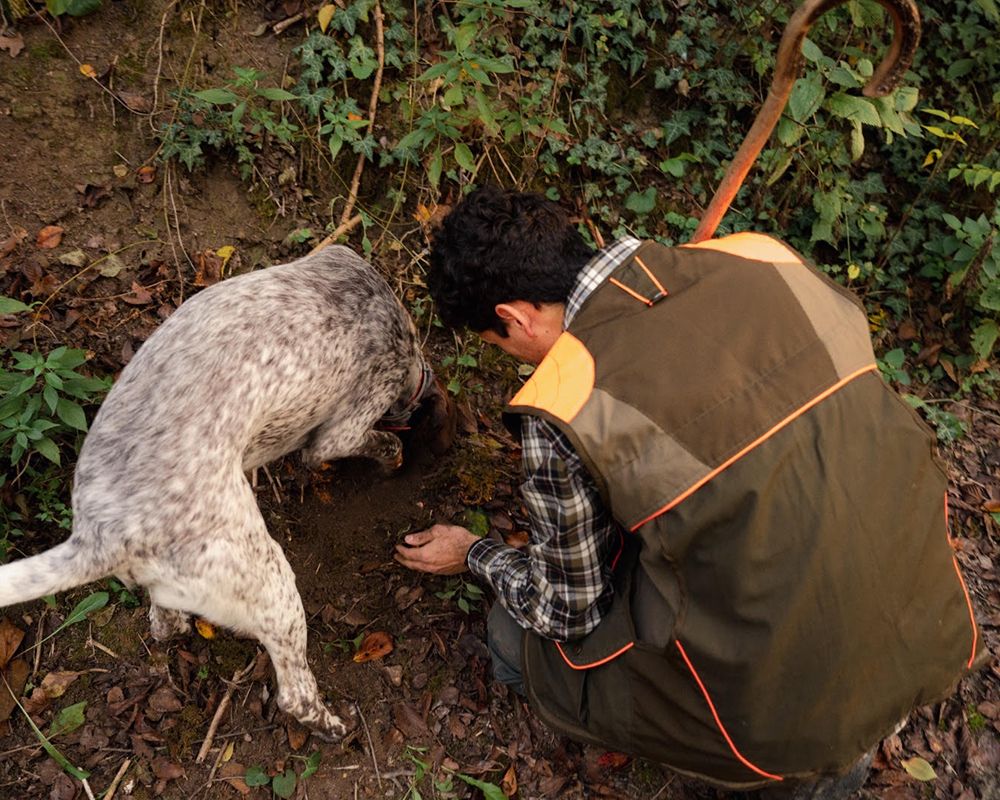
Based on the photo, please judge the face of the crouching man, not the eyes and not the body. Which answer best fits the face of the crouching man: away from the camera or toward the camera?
away from the camera

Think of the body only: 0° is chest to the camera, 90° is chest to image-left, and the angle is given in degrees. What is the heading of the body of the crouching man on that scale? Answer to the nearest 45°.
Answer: approximately 135°

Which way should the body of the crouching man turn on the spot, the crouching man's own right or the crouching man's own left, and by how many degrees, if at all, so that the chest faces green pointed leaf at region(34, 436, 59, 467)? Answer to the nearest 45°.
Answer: approximately 45° to the crouching man's own left

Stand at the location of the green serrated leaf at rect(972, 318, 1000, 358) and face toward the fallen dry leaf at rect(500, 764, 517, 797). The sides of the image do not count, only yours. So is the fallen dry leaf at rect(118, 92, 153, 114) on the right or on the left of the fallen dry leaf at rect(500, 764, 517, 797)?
right

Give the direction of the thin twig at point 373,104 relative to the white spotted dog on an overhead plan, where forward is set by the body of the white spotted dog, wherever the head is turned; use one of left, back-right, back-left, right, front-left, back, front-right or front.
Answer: front-left

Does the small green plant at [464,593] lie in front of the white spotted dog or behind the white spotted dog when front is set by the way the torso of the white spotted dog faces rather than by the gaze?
in front

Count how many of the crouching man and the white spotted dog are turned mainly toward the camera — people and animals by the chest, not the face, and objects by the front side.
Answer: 0

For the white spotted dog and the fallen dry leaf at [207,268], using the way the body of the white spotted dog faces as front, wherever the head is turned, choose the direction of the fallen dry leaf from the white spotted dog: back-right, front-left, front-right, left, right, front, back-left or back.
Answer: front-left

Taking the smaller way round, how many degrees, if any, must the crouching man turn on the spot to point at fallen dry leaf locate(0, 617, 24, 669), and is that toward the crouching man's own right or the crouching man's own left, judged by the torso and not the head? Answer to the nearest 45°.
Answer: approximately 45° to the crouching man's own left

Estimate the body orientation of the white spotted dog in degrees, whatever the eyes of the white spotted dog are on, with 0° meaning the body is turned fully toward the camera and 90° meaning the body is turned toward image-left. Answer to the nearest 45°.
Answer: approximately 225°
